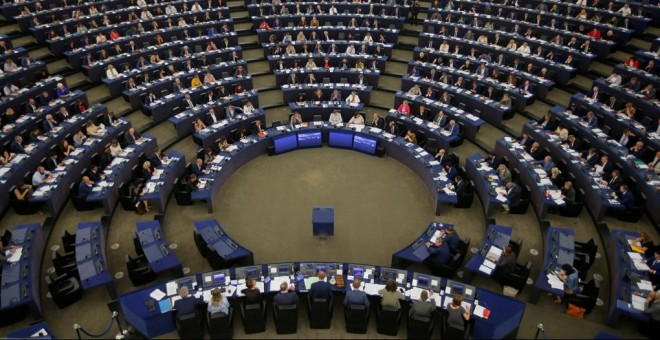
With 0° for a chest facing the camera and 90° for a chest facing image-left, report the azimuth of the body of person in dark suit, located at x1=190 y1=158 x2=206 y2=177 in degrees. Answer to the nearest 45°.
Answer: approximately 315°

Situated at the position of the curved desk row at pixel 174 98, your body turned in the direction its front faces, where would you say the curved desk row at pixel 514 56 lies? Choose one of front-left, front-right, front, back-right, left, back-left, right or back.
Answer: front-left

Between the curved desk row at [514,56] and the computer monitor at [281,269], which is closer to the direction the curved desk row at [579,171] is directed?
the computer monitor

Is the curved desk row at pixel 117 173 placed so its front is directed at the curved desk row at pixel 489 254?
yes

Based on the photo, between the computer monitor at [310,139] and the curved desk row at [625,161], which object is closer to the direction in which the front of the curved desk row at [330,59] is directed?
the computer monitor

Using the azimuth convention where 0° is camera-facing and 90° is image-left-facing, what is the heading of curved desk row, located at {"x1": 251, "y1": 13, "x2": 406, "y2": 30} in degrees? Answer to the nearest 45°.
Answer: approximately 0°

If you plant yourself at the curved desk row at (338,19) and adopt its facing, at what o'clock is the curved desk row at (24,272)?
the curved desk row at (24,272) is roughly at 1 o'clock from the curved desk row at (338,19).

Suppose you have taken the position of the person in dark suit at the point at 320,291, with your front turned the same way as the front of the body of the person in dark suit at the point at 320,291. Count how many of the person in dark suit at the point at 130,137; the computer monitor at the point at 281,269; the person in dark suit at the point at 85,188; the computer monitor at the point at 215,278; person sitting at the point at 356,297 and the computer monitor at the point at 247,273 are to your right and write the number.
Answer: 1

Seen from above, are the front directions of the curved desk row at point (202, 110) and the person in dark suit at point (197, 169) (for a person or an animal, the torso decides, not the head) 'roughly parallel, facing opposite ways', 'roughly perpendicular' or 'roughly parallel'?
roughly parallel

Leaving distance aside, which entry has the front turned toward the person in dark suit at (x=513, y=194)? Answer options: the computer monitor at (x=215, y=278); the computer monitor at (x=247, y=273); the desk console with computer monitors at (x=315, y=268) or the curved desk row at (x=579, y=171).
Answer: the curved desk row

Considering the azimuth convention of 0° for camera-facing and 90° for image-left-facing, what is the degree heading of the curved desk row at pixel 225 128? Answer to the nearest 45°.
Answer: approximately 315°

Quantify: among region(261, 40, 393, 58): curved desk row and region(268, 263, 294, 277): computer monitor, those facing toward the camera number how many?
2

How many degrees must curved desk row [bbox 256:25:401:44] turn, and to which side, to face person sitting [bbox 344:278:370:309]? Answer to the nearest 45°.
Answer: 0° — it already faces them

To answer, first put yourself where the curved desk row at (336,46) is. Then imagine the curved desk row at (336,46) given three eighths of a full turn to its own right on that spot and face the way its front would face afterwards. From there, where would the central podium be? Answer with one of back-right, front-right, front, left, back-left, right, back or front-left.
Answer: back-left
